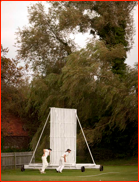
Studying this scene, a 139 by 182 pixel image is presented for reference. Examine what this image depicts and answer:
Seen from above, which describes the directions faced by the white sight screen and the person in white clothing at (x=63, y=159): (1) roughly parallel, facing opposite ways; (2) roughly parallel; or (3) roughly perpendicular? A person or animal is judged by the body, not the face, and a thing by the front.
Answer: roughly perpendicular

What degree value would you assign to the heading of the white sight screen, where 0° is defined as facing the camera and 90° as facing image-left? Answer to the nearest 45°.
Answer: approximately 0°

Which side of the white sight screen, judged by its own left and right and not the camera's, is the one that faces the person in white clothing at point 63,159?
front
